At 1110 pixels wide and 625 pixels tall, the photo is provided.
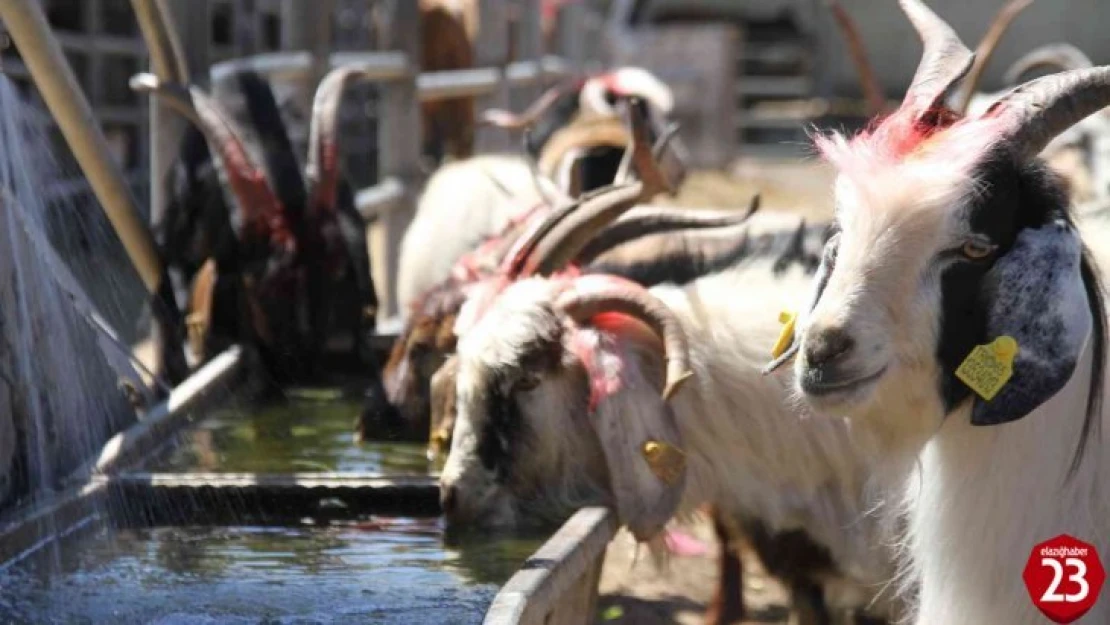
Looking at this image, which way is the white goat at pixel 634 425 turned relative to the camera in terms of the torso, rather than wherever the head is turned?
to the viewer's left

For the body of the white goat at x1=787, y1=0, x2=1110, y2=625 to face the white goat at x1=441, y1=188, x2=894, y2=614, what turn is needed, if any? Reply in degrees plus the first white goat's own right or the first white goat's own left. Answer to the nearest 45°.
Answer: approximately 90° to the first white goat's own right

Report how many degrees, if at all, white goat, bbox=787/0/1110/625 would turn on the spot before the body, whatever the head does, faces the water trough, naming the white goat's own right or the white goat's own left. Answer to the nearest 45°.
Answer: approximately 45° to the white goat's own right

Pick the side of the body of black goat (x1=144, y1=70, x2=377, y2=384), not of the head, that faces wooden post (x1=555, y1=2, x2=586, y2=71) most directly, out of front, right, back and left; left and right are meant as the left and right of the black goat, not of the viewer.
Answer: back

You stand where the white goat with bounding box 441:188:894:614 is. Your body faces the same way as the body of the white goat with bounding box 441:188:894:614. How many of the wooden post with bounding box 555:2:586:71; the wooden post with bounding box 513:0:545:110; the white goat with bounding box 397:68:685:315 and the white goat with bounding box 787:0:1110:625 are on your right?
3

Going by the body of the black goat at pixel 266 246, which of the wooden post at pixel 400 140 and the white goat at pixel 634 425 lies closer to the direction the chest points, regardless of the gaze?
the white goat

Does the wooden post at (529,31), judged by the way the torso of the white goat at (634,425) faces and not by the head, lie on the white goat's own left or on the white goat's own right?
on the white goat's own right

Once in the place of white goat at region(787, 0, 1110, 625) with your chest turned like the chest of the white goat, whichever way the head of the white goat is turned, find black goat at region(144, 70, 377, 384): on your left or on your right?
on your right

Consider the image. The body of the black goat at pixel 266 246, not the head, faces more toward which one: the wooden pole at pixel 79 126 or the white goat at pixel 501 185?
the wooden pole

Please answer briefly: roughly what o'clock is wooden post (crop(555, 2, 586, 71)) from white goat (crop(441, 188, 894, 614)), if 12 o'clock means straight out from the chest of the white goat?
The wooden post is roughly at 3 o'clock from the white goat.

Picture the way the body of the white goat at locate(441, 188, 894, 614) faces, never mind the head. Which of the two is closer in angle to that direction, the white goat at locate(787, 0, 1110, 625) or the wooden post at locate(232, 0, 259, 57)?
the wooden post
